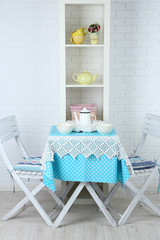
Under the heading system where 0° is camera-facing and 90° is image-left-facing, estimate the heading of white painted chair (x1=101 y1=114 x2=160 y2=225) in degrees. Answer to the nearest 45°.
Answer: approximately 45°

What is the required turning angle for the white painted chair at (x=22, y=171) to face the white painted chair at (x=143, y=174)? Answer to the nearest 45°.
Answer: approximately 45° to its left

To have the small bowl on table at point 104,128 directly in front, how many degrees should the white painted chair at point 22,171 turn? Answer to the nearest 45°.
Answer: approximately 45° to its left

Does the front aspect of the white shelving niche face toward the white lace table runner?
yes

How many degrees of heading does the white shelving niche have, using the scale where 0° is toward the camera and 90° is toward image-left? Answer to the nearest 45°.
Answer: approximately 0°
